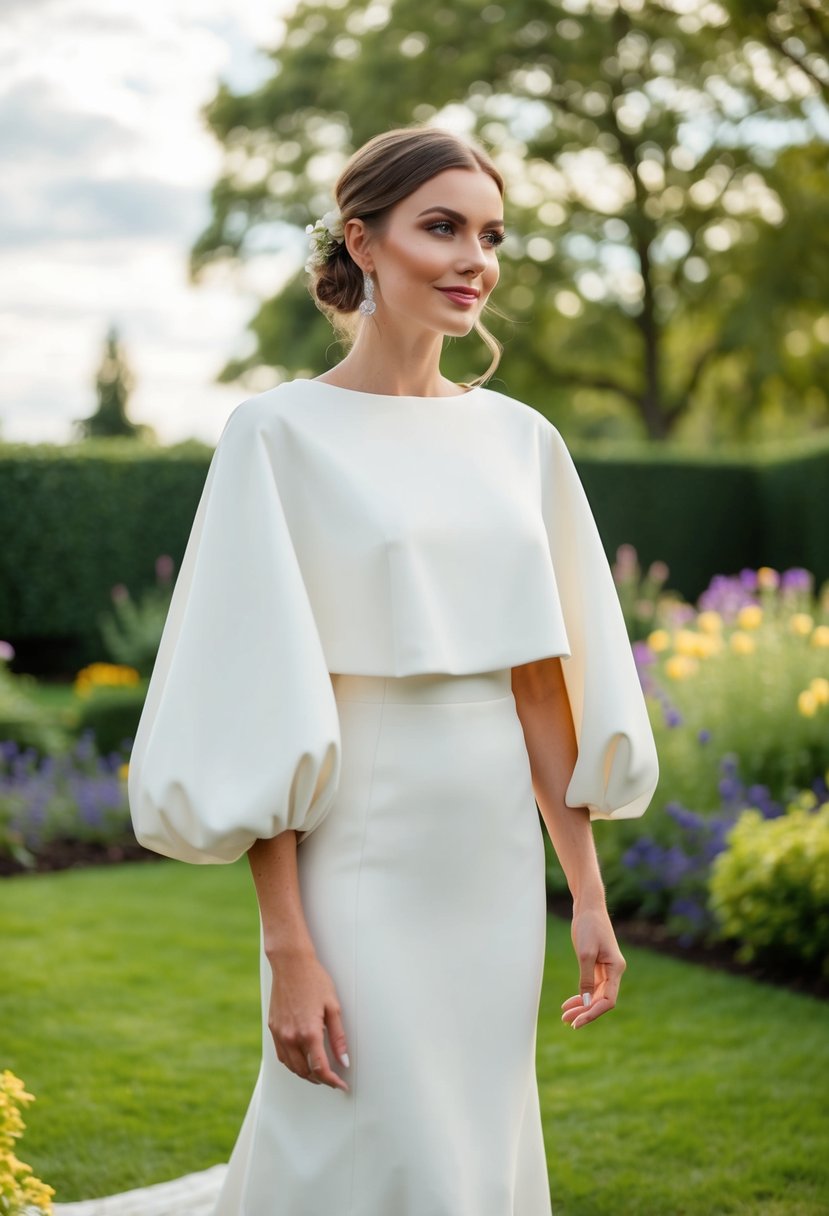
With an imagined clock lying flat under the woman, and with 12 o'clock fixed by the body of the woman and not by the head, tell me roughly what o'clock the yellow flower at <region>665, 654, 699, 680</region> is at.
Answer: The yellow flower is roughly at 8 o'clock from the woman.

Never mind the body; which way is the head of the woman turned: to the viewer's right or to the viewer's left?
to the viewer's right

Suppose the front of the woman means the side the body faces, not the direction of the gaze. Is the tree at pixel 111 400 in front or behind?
behind

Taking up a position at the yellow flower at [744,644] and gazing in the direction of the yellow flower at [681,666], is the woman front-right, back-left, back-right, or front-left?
front-left

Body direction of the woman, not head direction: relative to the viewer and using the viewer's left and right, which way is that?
facing the viewer and to the right of the viewer

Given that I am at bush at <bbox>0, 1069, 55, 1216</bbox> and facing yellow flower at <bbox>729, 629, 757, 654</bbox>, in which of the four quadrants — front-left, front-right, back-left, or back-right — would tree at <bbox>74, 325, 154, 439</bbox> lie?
front-left

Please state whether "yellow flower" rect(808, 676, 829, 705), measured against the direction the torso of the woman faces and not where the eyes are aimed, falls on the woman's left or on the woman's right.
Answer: on the woman's left

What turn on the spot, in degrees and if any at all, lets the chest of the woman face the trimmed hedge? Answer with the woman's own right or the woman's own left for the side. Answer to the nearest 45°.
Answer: approximately 135° to the woman's own left

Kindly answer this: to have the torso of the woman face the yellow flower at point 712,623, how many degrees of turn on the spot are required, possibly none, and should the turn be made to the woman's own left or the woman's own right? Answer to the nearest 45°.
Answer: approximately 135° to the woman's own left

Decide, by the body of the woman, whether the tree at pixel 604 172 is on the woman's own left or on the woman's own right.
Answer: on the woman's own left

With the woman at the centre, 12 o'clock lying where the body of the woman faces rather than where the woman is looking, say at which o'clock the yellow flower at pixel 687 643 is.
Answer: The yellow flower is roughly at 8 o'clock from the woman.
